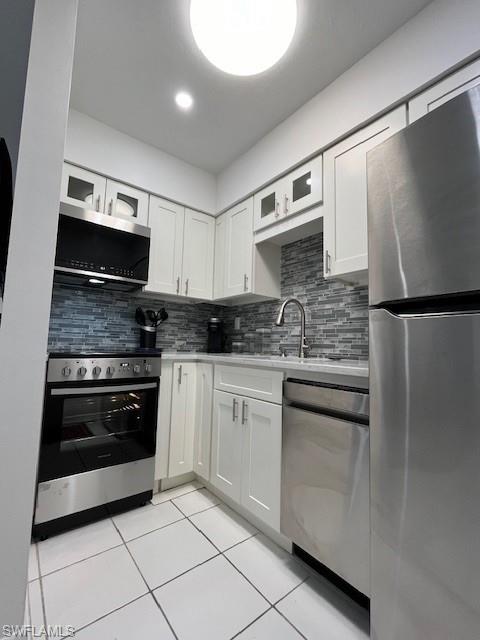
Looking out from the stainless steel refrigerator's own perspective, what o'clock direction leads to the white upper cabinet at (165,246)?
The white upper cabinet is roughly at 2 o'clock from the stainless steel refrigerator.

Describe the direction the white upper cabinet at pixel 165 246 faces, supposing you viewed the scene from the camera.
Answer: facing the viewer and to the right of the viewer

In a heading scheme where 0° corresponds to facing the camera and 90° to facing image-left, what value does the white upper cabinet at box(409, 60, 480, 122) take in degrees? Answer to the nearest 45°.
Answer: approximately 45°

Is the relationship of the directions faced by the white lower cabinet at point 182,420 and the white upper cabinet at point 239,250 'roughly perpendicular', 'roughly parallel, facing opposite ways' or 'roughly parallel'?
roughly perpendicular

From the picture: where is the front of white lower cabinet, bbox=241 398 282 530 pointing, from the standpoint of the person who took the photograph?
facing the viewer and to the left of the viewer

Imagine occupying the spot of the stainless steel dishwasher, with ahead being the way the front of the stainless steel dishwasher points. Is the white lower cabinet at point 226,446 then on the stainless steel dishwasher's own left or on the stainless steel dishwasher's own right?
on the stainless steel dishwasher's own right

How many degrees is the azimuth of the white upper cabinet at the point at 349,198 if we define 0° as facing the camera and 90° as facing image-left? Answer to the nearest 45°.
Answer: approximately 45°

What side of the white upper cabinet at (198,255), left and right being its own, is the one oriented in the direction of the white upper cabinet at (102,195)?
right

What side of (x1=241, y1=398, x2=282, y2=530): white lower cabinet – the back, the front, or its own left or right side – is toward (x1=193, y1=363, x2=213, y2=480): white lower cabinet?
right

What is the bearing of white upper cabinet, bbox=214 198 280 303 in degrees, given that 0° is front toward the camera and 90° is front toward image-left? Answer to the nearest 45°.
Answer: approximately 45°
